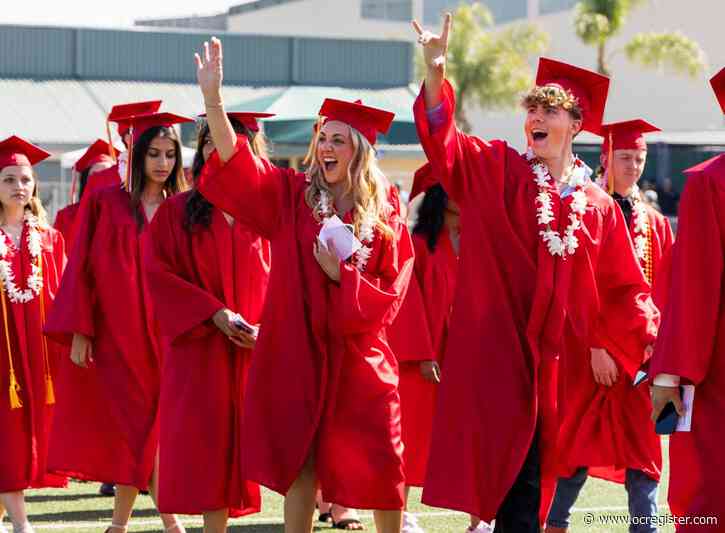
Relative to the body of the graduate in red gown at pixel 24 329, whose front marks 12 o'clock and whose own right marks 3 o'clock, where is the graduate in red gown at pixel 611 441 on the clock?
the graduate in red gown at pixel 611 441 is roughly at 10 o'clock from the graduate in red gown at pixel 24 329.

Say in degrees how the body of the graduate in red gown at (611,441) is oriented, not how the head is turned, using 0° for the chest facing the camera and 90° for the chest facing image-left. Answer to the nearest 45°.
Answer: approximately 0°

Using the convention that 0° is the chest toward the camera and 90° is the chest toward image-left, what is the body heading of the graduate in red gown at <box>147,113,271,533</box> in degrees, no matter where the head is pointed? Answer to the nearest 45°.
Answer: approximately 315°

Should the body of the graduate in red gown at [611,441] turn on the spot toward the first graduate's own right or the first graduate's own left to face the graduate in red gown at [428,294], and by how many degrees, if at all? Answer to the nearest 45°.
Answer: approximately 135° to the first graduate's own right

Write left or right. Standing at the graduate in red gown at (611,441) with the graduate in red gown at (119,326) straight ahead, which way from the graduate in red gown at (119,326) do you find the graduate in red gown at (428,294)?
right

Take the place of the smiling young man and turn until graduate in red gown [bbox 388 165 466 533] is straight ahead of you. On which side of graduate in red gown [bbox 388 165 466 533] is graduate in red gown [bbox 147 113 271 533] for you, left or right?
left

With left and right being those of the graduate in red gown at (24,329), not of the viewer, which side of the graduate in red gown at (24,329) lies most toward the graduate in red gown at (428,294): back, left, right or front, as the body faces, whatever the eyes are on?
left

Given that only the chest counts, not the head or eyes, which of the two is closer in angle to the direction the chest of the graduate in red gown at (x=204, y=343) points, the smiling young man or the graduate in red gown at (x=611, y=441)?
the smiling young man

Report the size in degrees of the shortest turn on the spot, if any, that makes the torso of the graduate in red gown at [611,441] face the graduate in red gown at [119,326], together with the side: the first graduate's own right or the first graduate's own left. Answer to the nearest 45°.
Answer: approximately 90° to the first graduate's own right
